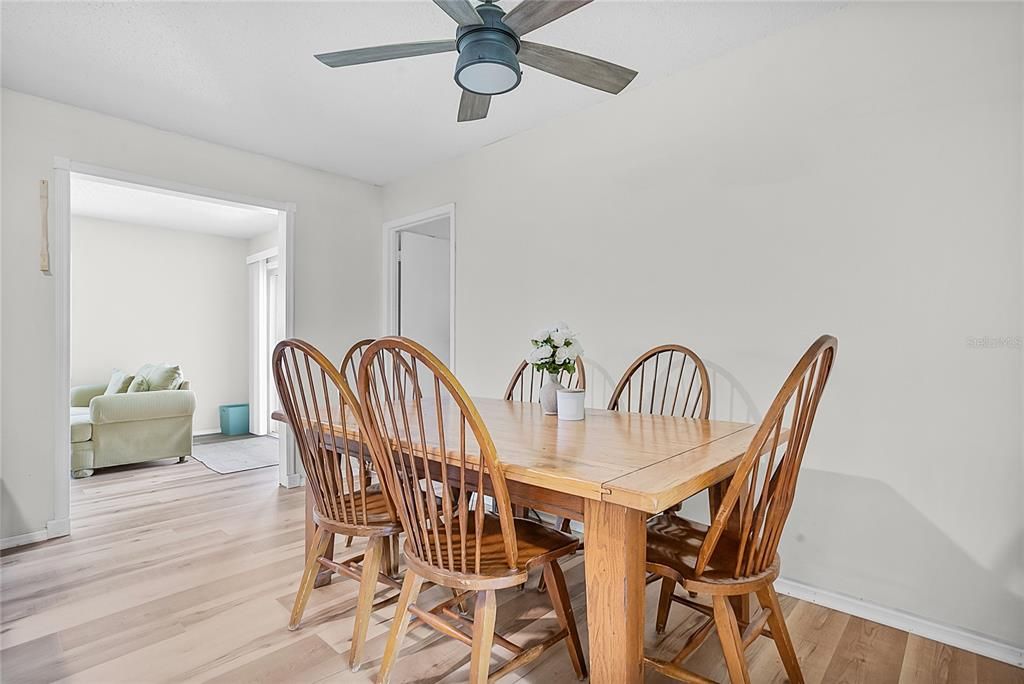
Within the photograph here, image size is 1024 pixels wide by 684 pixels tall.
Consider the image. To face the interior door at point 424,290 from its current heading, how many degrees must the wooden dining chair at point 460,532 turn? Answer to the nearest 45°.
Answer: approximately 45° to its left

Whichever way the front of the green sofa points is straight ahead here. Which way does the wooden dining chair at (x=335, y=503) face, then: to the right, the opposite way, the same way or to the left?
the opposite way

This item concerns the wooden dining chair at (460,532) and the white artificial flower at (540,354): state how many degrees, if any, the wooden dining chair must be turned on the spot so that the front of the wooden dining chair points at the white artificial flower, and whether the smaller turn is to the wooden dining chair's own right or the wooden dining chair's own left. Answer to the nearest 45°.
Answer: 0° — it already faces it

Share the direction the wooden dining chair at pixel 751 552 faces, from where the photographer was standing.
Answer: facing away from the viewer and to the left of the viewer

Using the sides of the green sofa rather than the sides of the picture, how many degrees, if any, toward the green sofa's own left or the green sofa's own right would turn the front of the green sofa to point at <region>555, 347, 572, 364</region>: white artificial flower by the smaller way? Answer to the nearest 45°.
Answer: approximately 45° to the green sofa's own left

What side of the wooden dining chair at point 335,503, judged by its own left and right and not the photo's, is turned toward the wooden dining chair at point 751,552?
right

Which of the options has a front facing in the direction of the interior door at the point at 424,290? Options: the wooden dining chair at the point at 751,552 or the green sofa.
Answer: the wooden dining chair

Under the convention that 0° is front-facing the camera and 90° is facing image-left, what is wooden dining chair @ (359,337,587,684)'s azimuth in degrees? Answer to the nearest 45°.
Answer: approximately 225°
